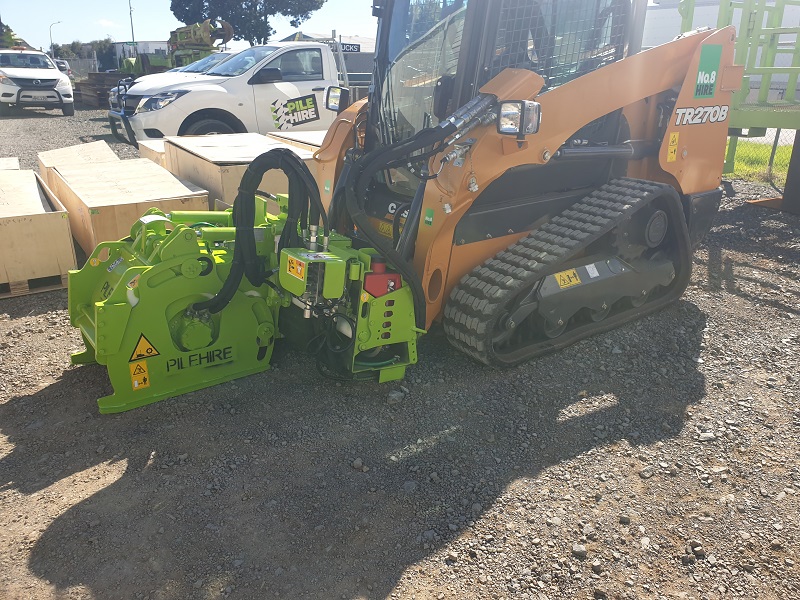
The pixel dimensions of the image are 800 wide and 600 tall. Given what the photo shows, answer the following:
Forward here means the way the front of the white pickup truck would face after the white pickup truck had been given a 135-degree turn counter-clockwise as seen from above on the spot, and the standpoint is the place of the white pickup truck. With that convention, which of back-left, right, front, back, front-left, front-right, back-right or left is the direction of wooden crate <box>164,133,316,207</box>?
right

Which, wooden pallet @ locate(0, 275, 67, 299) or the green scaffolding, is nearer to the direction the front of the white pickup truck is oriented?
the wooden pallet

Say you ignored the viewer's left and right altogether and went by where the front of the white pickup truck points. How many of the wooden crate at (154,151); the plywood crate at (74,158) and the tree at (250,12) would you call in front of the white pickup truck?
2

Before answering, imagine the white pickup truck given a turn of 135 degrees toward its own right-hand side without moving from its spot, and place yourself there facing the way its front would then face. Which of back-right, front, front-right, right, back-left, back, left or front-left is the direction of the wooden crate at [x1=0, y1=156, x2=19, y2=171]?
back-left

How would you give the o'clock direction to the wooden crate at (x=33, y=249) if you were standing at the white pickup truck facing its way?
The wooden crate is roughly at 11 o'clock from the white pickup truck.

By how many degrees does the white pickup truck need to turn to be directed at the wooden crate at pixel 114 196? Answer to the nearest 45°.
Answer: approximately 45° to its left

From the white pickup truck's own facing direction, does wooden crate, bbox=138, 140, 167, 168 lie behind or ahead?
ahead

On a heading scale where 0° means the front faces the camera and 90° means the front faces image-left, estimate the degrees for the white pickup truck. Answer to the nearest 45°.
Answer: approximately 45°

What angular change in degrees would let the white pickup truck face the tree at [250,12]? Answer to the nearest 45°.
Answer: approximately 135° to its right
